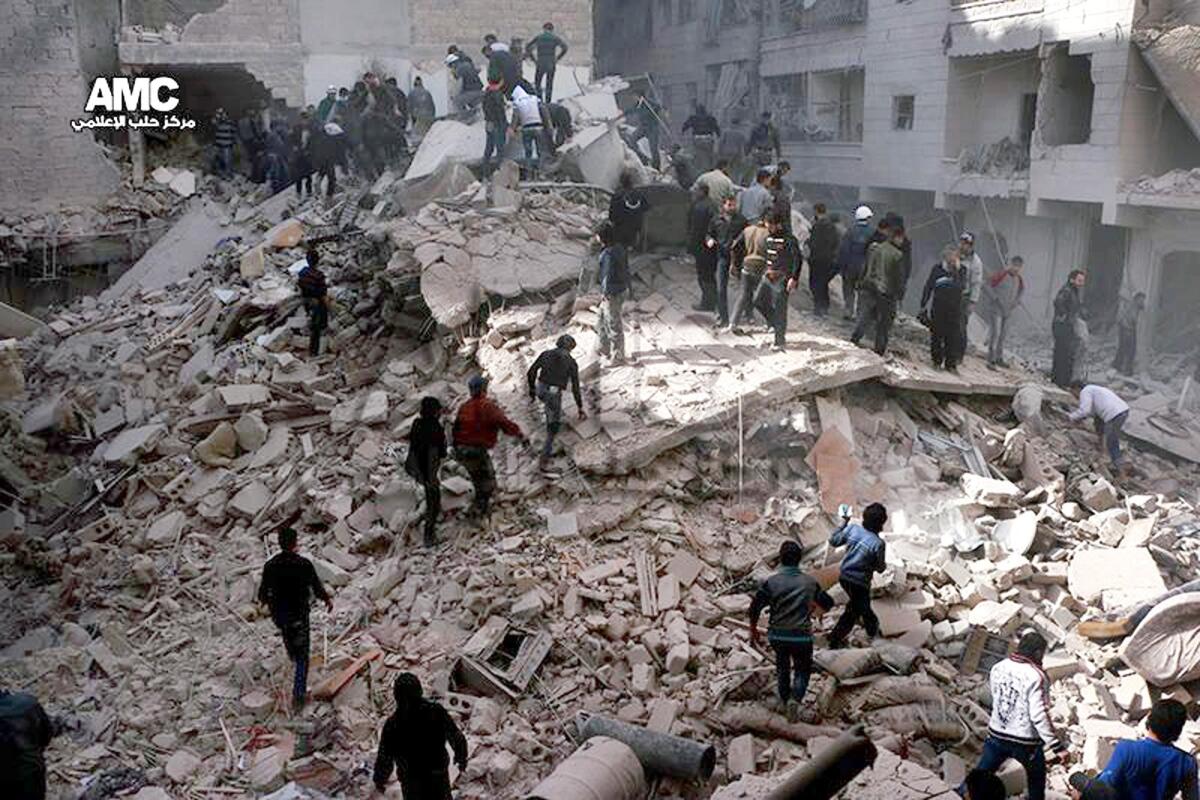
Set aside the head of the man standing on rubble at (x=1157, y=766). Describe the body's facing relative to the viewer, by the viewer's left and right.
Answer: facing away from the viewer

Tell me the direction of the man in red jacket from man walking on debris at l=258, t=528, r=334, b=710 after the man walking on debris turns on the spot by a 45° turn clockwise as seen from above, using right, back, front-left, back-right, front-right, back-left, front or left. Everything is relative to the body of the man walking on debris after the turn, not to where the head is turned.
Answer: front

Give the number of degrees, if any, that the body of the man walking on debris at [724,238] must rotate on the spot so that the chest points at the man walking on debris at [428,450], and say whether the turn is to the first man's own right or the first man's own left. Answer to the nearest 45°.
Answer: approximately 45° to the first man's own right

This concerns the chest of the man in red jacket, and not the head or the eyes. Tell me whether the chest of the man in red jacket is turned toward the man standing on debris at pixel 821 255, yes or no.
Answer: yes

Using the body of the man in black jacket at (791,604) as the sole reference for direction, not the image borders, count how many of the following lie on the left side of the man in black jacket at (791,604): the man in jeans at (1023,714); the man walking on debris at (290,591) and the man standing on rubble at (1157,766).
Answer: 1

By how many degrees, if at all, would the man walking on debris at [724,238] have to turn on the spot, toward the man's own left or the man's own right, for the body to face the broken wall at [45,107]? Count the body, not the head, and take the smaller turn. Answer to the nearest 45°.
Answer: approximately 135° to the man's own right

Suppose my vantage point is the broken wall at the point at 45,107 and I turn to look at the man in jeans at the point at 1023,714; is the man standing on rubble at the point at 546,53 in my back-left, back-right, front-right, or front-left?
front-left

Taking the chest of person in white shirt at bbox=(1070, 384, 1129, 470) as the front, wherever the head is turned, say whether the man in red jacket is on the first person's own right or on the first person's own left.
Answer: on the first person's own left

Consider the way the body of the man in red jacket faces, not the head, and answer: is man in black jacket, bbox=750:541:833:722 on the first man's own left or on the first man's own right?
on the first man's own right

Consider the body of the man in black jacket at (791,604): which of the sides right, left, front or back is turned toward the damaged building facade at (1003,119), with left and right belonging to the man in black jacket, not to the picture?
front

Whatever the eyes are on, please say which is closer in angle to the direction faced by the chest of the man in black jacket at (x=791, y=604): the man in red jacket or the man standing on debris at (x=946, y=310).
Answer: the man standing on debris

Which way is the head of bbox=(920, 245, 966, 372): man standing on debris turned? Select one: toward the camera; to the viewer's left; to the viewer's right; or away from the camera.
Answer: toward the camera

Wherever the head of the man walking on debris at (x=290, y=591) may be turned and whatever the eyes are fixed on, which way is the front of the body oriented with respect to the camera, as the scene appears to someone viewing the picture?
away from the camera

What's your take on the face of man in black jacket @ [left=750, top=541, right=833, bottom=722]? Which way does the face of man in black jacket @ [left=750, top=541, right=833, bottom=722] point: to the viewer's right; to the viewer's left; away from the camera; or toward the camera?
away from the camera
